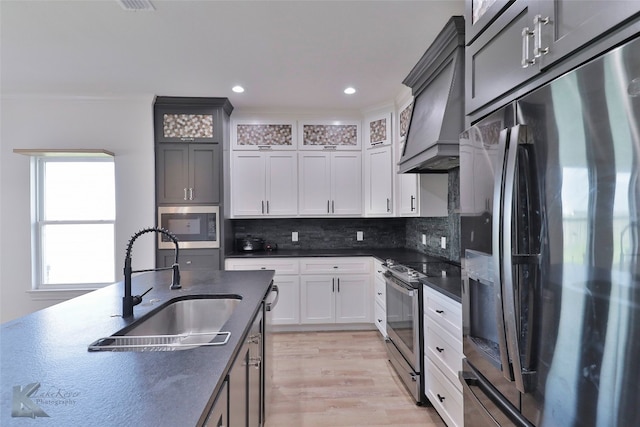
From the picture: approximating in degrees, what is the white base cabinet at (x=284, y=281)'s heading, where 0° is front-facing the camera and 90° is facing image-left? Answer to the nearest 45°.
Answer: approximately 0°

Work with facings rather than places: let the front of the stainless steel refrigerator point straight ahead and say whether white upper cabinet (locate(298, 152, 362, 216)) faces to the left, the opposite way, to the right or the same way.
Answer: to the left

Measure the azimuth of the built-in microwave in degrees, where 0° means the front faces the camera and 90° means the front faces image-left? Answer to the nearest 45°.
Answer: approximately 0°

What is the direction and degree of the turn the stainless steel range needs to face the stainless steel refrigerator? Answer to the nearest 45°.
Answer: approximately 45° to its left

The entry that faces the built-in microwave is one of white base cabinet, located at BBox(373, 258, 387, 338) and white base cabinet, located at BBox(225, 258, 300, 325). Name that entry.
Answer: white base cabinet, located at BBox(373, 258, 387, 338)

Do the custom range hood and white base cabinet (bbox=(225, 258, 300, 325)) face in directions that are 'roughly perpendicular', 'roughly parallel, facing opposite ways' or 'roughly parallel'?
roughly perpendicular

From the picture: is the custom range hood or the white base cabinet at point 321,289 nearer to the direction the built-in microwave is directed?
the custom range hood

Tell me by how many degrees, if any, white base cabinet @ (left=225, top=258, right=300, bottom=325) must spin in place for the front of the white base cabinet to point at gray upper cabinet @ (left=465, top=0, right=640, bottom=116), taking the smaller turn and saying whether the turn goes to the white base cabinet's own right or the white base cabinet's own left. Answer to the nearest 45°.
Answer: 0° — it already faces it
